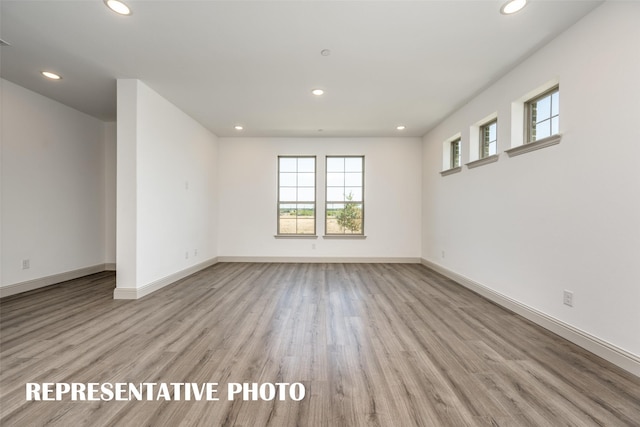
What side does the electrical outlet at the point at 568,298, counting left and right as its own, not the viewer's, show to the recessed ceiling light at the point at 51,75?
front

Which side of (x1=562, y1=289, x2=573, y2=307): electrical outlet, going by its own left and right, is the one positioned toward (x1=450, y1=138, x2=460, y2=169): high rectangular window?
right

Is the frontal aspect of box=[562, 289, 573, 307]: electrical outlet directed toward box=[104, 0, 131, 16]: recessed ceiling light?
yes

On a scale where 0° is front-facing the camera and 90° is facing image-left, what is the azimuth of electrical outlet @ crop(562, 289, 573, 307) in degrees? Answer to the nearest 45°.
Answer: approximately 45°

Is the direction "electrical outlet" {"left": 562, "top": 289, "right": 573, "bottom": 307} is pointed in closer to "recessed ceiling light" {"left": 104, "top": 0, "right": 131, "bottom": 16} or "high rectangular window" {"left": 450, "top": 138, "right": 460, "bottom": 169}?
the recessed ceiling light
